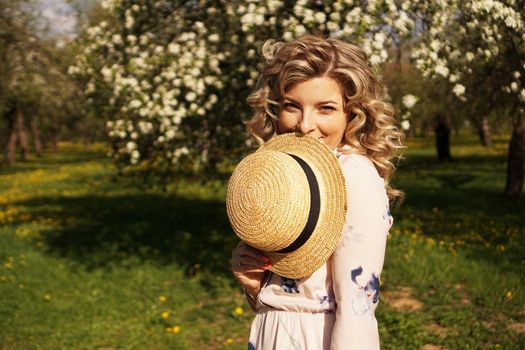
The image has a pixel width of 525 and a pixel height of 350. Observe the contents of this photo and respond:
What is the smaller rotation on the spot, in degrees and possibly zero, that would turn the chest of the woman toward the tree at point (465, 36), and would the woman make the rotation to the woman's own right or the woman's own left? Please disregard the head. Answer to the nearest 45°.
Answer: approximately 135° to the woman's own right

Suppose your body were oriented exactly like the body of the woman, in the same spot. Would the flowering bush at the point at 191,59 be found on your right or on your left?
on your right

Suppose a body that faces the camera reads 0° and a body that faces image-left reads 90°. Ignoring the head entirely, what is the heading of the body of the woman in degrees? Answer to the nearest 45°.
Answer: approximately 45°
